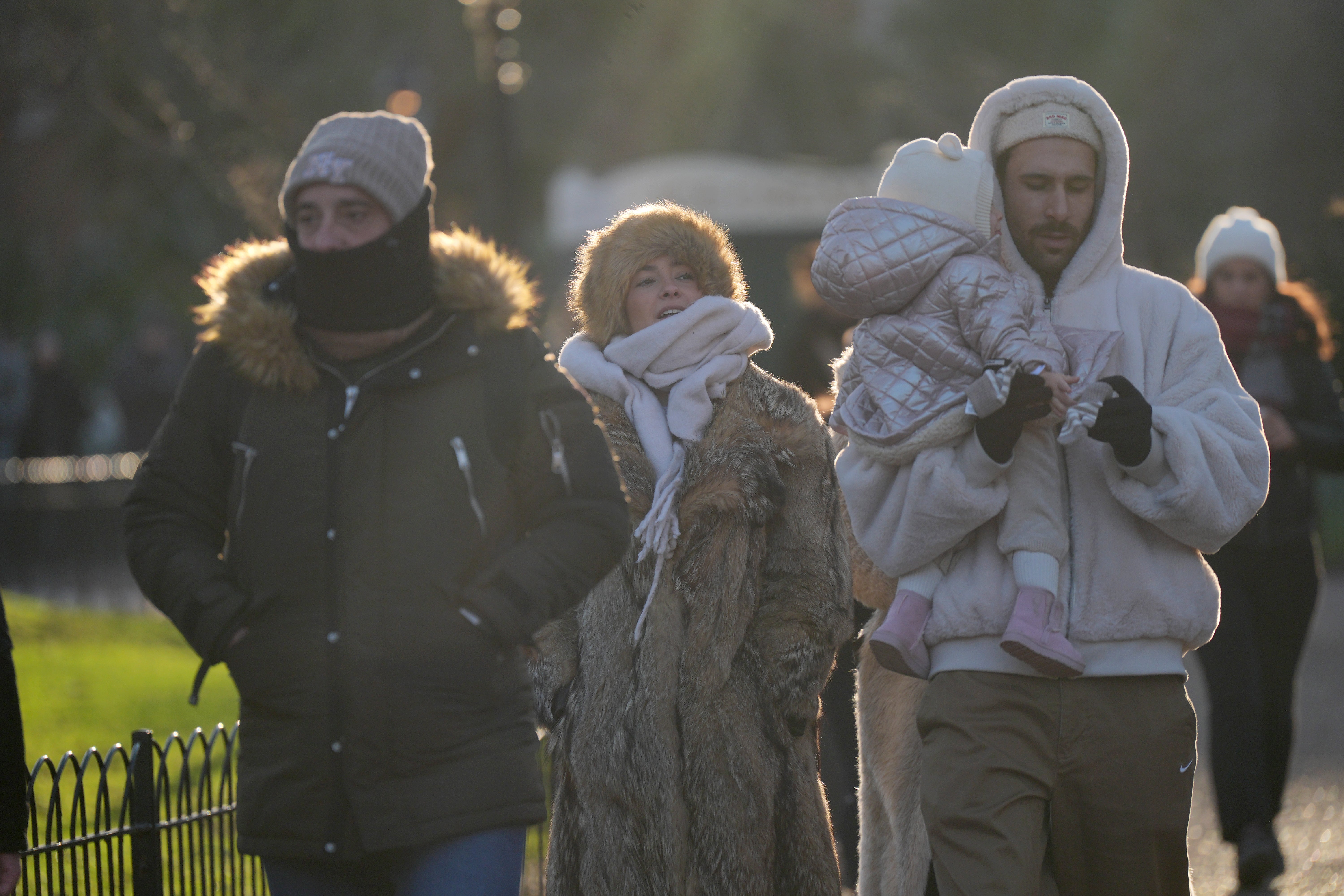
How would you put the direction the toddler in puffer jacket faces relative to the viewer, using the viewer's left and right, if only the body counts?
facing away from the viewer and to the right of the viewer

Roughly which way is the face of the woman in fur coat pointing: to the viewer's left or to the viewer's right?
to the viewer's right

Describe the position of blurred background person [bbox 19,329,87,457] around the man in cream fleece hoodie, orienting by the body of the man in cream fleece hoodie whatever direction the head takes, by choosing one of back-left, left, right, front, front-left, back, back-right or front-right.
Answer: back-right

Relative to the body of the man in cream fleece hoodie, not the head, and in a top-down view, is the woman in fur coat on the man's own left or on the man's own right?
on the man's own right

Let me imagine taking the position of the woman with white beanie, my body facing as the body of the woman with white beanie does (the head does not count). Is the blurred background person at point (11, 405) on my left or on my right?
on my right

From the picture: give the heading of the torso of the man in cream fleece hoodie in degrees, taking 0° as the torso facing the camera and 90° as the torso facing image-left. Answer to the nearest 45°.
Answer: approximately 0°

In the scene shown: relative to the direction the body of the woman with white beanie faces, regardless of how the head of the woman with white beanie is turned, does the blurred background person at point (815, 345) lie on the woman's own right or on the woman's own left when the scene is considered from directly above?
on the woman's own right

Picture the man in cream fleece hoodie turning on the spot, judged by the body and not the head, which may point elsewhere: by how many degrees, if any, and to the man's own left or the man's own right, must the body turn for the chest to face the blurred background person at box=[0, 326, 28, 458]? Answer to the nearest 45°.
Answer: approximately 135° to the man's own right
